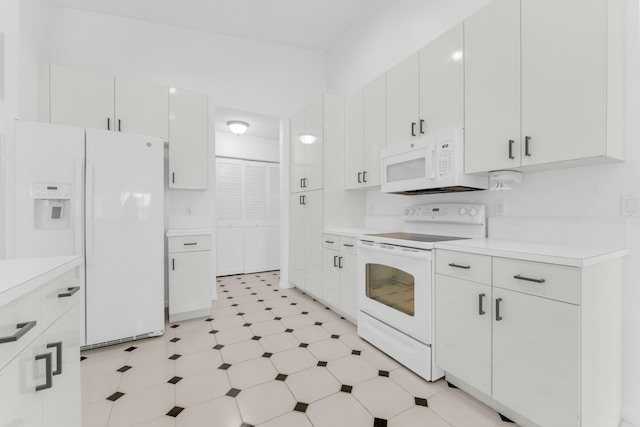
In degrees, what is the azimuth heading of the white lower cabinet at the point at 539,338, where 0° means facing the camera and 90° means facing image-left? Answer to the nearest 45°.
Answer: approximately 45°

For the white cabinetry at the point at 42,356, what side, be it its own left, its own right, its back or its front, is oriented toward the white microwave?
front

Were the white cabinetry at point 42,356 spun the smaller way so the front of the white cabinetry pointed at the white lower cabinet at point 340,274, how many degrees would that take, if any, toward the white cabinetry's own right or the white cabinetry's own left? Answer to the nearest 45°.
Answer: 0° — it already faces it

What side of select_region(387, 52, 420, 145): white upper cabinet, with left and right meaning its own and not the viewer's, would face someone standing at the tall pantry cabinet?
right

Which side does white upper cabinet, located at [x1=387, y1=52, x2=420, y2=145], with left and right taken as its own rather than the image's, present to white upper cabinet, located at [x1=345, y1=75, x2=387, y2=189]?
right

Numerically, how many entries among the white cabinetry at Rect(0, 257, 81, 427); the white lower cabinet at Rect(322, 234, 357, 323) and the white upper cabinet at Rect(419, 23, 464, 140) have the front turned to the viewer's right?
1

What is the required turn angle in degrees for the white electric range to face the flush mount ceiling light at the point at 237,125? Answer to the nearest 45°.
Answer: approximately 90° to its right

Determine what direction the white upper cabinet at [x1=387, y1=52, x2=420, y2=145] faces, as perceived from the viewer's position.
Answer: facing the viewer and to the left of the viewer

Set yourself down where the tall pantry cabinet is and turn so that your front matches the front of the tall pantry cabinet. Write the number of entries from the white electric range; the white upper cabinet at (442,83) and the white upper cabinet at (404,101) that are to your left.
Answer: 3

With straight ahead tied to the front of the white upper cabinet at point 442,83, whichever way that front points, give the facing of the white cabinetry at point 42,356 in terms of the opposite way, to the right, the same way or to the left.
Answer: the opposite way

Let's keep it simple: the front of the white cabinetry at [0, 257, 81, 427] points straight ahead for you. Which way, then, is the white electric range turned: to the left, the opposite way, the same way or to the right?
the opposite way

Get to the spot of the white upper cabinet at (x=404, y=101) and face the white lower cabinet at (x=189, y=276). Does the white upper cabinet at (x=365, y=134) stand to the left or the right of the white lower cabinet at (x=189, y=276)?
right

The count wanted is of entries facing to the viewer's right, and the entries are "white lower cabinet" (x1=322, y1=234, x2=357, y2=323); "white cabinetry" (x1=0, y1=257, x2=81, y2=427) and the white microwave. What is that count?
1

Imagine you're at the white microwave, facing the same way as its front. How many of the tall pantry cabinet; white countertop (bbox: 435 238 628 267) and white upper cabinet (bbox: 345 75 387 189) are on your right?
2

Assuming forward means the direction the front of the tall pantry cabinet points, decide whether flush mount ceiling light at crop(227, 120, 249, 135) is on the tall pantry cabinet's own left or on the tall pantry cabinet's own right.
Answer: on the tall pantry cabinet's own right
